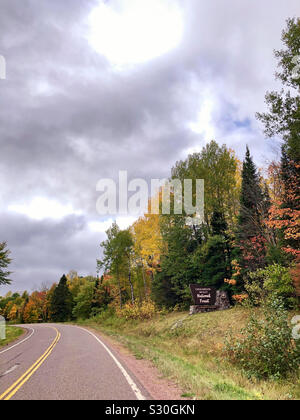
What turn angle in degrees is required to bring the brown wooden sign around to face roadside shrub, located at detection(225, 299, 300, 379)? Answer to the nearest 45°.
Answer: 0° — it already faces it

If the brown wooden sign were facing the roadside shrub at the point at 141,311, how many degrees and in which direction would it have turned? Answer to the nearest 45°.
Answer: approximately 135° to its right

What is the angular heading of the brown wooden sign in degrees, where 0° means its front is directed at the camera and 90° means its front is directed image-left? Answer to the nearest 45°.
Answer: approximately 0°

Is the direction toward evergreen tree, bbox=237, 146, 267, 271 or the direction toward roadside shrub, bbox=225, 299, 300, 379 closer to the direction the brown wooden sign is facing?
the roadside shrub

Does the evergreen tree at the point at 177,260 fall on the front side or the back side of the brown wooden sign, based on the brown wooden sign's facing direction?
on the back side
